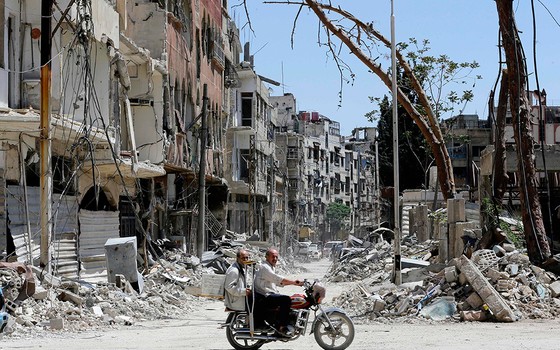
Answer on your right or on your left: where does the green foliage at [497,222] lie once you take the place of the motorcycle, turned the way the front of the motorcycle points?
on your left

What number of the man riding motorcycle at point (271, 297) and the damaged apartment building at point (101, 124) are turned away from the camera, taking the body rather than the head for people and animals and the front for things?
0

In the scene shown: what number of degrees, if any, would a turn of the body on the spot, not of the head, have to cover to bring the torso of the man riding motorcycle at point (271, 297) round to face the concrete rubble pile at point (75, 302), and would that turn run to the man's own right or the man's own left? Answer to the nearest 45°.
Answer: approximately 135° to the man's own left

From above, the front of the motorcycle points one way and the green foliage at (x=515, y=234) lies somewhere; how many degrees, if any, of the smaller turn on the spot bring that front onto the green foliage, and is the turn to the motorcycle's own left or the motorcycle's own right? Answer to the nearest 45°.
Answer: approximately 45° to the motorcycle's own left

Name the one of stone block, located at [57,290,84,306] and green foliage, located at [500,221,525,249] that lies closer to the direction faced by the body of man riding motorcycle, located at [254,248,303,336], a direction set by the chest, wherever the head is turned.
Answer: the green foliage

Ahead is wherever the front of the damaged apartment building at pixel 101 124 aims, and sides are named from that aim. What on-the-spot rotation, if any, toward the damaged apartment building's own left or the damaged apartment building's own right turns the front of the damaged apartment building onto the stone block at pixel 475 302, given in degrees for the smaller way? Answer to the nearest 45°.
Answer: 0° — it already faces it

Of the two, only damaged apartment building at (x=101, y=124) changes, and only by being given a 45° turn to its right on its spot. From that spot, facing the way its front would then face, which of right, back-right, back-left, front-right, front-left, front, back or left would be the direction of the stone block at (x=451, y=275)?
front-left

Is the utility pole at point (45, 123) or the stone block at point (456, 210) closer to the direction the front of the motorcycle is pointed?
the stone block

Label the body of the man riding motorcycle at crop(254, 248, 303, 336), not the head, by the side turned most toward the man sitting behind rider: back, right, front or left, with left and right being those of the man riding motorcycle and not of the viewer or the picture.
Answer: back

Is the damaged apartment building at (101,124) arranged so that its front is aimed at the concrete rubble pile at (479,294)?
yes

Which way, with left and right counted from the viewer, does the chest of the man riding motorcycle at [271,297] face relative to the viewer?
facing to the right of the viewer

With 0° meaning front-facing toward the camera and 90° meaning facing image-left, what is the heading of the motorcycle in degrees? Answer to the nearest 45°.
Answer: approximately 270°
